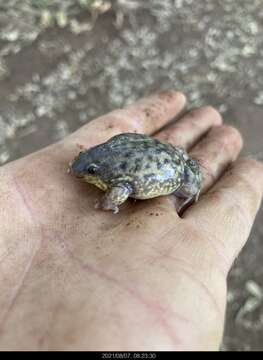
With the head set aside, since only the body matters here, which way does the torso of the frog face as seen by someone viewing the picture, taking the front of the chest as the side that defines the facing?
to the viewer's left
